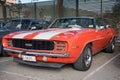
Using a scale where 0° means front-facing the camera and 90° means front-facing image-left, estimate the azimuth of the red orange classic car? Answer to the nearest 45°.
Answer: approximately 45°
